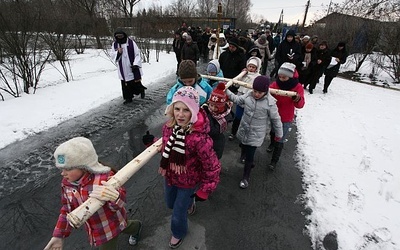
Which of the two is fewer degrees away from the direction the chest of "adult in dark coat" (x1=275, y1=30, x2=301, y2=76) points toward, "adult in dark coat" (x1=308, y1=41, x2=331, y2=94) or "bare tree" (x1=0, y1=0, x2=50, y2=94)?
the bare tree

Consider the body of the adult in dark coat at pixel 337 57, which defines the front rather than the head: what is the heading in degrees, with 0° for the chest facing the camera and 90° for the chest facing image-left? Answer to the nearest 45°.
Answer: approximately 45°

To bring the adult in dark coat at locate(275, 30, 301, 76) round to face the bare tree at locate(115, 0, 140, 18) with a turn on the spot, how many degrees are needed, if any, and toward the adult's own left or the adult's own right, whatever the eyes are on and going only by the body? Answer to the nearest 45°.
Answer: approximately 135° to the adult's own right

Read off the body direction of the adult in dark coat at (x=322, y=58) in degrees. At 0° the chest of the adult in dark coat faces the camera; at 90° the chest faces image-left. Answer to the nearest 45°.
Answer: approximately 45°

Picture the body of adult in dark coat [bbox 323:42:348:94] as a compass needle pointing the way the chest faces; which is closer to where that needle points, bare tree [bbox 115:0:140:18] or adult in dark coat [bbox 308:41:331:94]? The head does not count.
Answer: the adult in dark coat

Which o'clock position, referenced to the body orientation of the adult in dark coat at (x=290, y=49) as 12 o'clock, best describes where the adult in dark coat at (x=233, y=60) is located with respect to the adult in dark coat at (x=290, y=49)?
the adult in dark coat at (x=233, y=60) is roughly at 1 o'clock from the adult in dark coat at (x=290, y=49).
